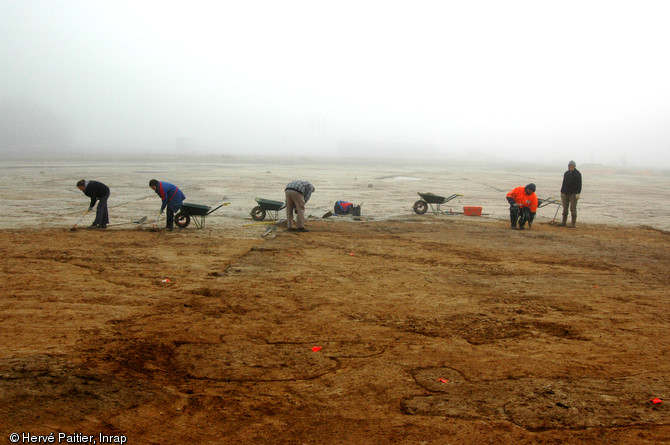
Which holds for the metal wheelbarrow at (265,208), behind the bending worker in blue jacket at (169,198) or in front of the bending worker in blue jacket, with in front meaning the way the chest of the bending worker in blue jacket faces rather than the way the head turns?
behind

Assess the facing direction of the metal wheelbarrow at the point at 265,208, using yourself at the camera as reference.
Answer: facing to the left of the viewer

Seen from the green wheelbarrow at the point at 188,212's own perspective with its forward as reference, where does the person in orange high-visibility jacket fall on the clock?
The person in orange high-visibility jacket is roughly at 6 o'clock from the green wheelbarrow.

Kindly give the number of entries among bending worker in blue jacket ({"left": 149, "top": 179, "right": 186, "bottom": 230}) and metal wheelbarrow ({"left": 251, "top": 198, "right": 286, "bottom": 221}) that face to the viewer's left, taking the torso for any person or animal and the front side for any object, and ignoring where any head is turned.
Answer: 2

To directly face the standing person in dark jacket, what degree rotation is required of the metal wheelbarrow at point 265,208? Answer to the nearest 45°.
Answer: approximately 180°

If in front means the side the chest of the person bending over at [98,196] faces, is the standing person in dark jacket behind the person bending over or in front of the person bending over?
behind

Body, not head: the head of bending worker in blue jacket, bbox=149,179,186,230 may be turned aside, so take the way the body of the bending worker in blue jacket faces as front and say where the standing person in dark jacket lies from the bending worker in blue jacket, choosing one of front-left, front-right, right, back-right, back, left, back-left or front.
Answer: back

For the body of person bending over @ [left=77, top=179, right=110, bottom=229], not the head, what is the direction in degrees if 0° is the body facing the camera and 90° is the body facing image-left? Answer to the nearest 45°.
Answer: approximately 90°

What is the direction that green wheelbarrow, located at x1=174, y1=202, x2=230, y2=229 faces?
to the viewer's left

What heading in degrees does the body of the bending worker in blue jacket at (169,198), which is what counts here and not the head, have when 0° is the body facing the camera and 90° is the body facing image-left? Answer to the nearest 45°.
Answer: approximately 90°
